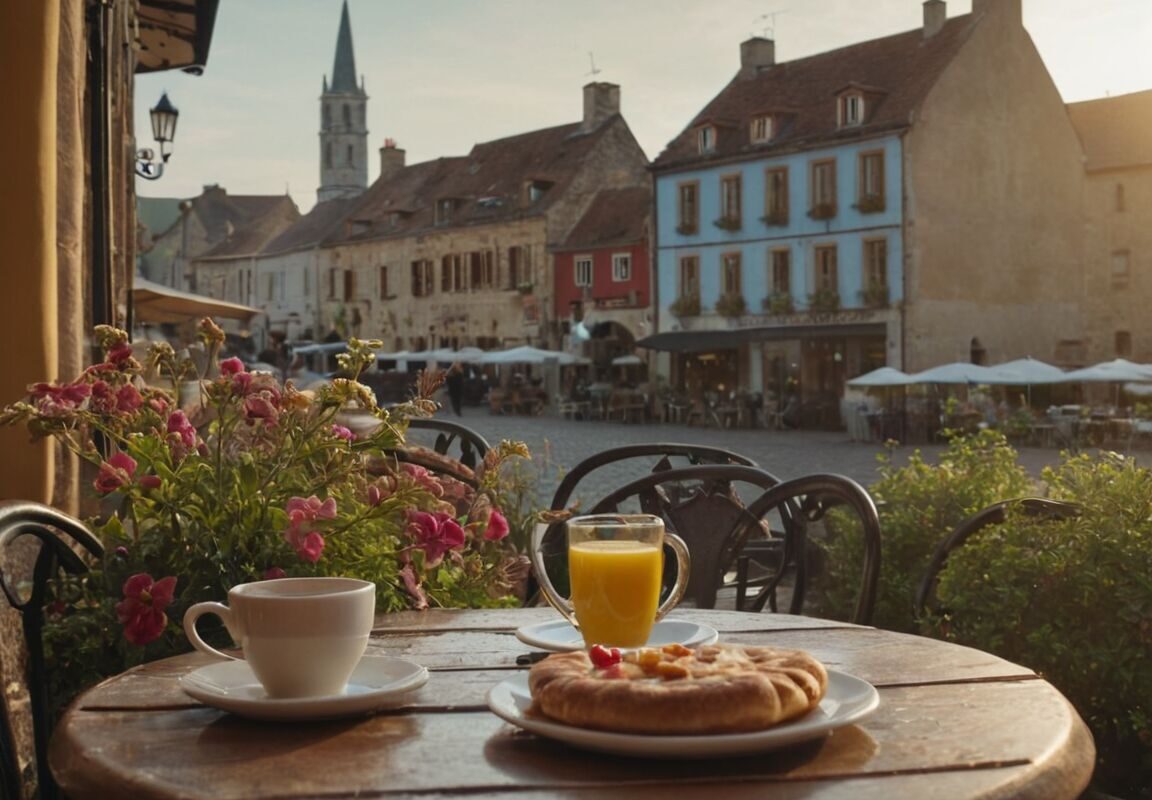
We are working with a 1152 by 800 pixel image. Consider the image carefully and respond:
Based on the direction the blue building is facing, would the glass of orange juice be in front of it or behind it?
in front

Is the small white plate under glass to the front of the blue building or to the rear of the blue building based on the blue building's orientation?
to the front

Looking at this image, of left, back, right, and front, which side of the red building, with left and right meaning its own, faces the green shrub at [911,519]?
front

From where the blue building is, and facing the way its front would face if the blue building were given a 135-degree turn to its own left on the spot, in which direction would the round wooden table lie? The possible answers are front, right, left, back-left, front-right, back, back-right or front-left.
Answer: right

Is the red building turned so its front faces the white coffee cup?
yes

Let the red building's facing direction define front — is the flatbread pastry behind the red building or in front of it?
in front

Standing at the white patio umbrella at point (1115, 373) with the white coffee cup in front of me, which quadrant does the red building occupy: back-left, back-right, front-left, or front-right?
back-right

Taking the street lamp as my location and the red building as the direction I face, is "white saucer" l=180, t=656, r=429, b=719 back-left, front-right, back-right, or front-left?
back-right

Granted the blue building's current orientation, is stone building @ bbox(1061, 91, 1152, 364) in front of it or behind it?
behind

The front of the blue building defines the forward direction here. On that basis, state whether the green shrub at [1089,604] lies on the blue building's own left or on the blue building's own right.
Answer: on the blue building's own left

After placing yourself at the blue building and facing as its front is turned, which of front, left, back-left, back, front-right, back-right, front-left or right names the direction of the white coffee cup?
front-left

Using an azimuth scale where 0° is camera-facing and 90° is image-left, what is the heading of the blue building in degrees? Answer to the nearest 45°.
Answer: approximately 45°

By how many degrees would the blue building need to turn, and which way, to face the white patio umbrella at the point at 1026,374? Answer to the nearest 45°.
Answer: approximately 45° to its left

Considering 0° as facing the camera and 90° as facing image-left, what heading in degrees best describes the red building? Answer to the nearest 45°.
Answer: approximately 0°

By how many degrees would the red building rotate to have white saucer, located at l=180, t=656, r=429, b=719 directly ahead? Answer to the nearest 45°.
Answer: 0° — it already faces it
